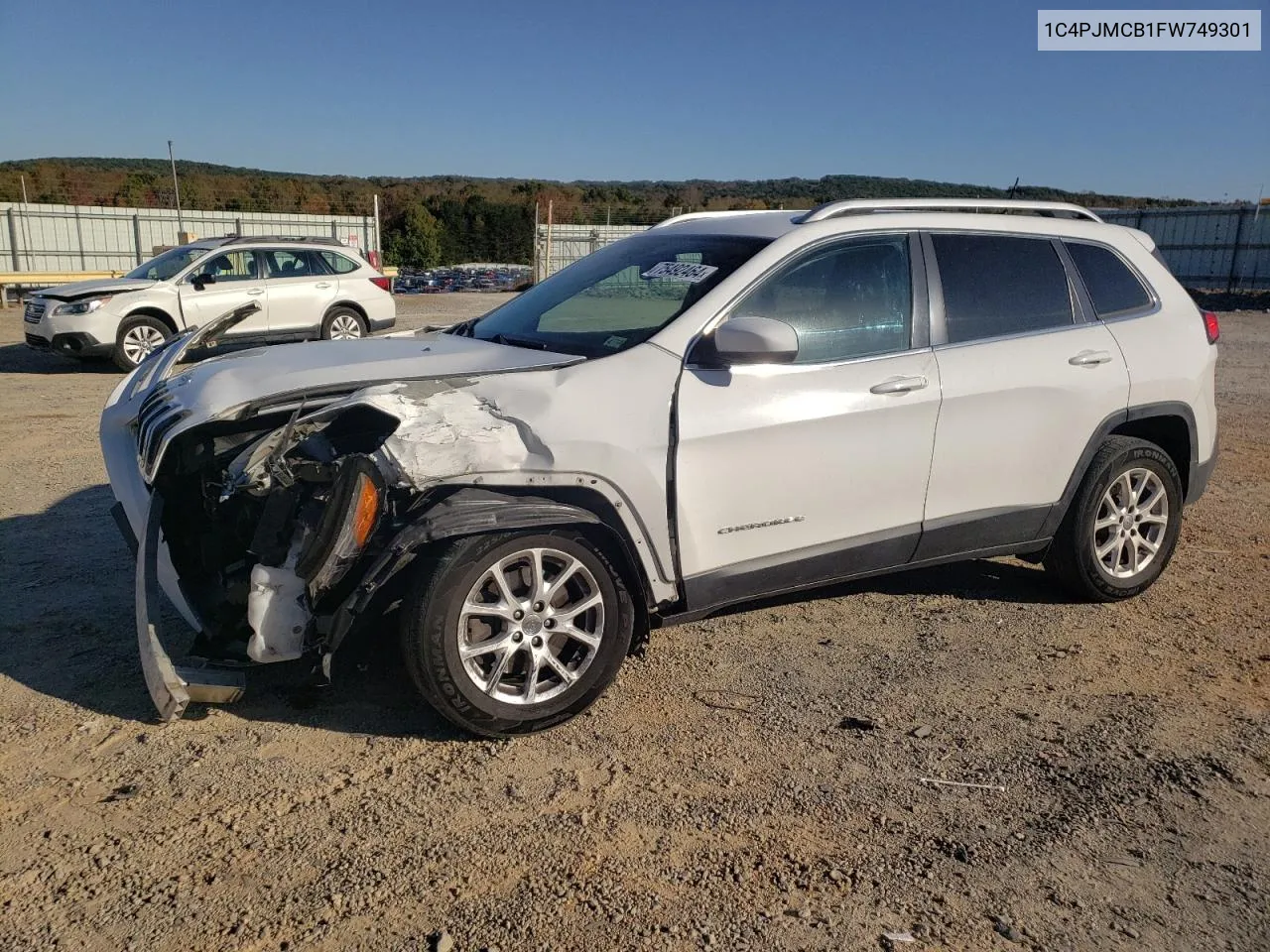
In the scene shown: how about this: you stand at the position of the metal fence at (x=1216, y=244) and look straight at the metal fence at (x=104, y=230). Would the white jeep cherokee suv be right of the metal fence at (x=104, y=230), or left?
left

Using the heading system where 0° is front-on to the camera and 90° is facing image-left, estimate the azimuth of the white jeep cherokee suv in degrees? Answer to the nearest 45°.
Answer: approximately 45°

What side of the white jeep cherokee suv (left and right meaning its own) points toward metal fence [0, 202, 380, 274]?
right

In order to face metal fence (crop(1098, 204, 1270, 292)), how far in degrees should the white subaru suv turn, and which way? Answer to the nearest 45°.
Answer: approximately 135° to its left

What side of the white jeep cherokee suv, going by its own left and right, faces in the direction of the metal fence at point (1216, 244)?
back

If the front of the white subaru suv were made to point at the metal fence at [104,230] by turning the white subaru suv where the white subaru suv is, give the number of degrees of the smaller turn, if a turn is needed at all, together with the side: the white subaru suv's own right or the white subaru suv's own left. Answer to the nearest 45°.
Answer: approximately 135° to the white subaru suv's own right

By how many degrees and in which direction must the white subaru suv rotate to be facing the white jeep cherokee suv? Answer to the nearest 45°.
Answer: approximately 45° to its left

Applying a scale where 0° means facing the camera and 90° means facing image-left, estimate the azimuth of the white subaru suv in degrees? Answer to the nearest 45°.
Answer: approximately 45°

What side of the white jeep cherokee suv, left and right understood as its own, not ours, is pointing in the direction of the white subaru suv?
right

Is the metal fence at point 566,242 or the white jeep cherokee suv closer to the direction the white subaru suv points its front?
the white jeep cherokee suv
